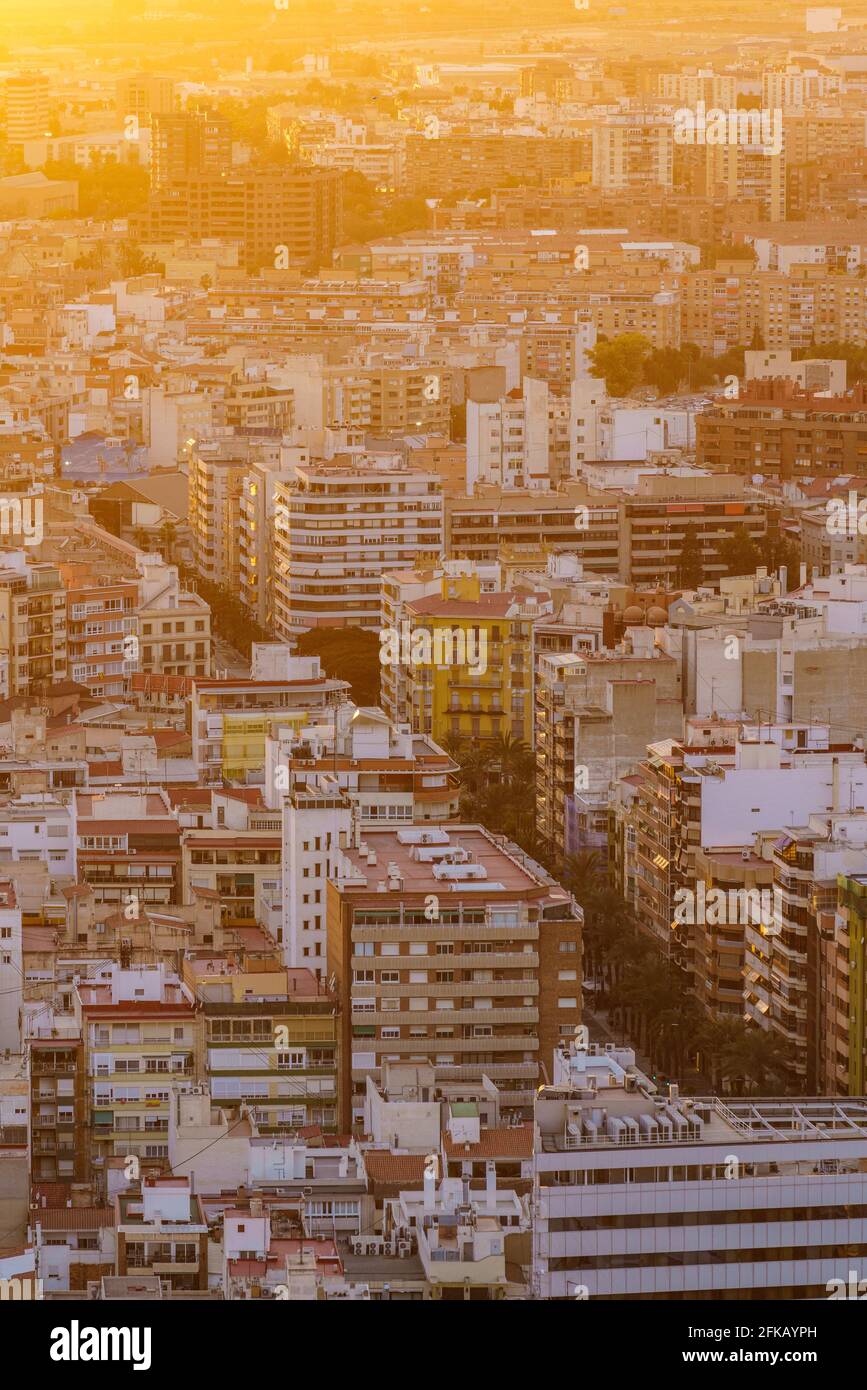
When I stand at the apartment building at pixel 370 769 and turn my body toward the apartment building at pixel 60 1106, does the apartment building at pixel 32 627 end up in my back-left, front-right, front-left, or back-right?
back-right

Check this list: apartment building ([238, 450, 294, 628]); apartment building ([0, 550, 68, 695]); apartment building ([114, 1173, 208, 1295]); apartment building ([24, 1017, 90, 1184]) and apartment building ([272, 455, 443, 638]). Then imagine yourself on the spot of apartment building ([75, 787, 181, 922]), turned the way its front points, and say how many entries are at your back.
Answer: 3

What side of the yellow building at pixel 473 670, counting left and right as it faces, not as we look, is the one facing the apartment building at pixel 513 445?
back

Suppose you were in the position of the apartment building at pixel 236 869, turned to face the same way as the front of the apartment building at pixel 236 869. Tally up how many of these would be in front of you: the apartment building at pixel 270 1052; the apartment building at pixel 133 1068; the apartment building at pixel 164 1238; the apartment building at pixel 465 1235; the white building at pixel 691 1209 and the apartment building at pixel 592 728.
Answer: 5

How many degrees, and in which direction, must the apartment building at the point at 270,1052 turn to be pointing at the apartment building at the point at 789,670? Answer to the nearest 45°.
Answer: approximately 135° to its left

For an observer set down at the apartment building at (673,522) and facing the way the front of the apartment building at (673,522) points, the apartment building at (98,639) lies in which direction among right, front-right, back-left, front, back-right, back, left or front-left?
front-right
